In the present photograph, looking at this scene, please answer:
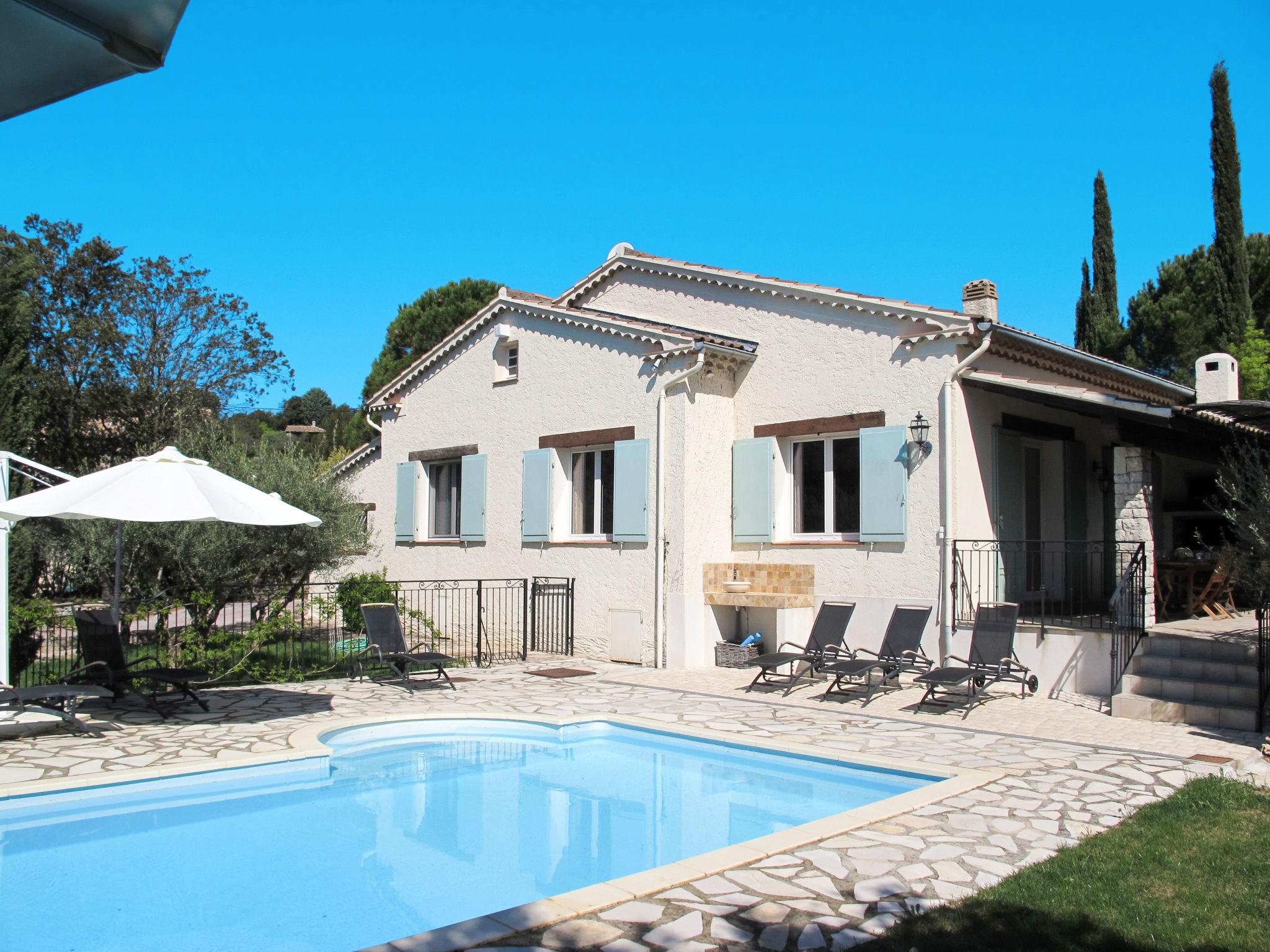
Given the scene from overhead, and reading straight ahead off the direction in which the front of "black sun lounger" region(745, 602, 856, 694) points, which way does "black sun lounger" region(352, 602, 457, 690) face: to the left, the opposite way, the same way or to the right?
to the left

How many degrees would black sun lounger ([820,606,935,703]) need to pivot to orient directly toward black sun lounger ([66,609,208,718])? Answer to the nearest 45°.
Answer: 0° — it already faces it

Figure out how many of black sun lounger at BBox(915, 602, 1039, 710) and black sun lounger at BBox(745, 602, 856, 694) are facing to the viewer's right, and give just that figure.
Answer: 0

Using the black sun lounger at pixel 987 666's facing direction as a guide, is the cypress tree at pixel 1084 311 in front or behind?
behind

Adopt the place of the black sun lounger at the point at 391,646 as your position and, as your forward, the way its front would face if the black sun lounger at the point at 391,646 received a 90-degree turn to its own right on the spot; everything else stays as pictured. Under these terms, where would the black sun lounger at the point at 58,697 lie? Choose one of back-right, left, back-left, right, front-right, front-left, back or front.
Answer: front

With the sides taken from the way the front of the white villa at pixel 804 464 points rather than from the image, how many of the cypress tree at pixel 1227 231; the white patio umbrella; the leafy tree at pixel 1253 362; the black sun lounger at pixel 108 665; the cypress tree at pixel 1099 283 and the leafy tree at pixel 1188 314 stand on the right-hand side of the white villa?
2

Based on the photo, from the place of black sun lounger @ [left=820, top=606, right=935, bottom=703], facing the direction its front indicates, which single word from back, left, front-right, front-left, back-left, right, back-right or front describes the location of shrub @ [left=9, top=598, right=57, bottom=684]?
front-right

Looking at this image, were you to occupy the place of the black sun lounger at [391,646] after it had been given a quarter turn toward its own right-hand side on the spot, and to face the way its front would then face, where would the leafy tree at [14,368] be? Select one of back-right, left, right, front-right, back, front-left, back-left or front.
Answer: right

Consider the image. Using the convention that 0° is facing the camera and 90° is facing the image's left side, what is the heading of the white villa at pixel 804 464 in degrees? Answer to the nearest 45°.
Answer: approximately 315°

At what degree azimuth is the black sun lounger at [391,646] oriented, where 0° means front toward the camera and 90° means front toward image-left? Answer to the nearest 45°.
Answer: approximately 315°

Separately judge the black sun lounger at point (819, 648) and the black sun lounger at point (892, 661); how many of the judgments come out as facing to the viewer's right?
0

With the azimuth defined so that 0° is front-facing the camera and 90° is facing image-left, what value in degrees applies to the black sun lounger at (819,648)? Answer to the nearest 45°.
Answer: approximately 45°

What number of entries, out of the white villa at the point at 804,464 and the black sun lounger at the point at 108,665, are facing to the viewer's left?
0

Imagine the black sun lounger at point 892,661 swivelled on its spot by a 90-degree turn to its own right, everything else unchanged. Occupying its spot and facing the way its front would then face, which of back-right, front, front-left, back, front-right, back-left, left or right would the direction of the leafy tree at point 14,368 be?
front-left

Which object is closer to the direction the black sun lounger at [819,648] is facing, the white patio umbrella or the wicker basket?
the white patio umbrella
